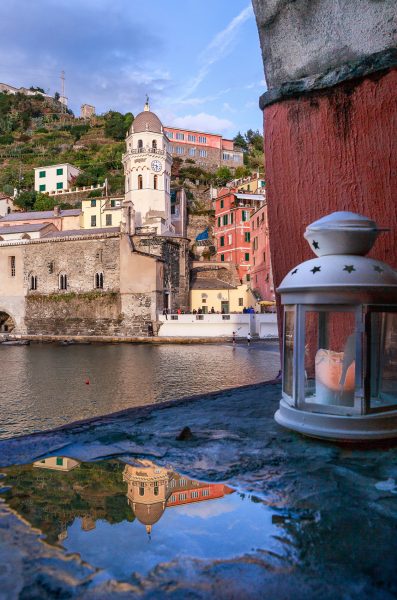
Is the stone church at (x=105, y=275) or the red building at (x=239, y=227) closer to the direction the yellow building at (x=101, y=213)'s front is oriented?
the stone church

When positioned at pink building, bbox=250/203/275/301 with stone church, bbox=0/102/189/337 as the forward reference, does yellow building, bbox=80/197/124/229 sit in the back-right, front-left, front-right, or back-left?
front-right

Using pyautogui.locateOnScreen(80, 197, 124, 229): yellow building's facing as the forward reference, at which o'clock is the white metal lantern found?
The white metal lantern is roughly at 12 o'clock from the yellow building.

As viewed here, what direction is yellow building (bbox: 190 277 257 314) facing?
toward the camera

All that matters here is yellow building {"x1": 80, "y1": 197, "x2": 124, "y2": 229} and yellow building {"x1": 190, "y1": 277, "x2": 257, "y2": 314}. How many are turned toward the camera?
2

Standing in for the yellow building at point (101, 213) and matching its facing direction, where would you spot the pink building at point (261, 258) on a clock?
The pink building is roughly at 10 o'clock from the yellow building.

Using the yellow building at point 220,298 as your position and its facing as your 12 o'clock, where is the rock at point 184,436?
The rock is roughly at 12 o'clock from the yellow building.

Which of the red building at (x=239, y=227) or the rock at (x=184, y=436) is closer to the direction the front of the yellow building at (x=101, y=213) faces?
the rock

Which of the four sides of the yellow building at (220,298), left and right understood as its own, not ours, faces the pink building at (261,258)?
left

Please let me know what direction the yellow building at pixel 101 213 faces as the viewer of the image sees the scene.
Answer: facing the viewer

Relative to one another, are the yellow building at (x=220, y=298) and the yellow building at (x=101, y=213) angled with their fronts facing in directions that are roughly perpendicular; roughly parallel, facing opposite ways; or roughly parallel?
roughly parallel

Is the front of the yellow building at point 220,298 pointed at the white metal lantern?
yes

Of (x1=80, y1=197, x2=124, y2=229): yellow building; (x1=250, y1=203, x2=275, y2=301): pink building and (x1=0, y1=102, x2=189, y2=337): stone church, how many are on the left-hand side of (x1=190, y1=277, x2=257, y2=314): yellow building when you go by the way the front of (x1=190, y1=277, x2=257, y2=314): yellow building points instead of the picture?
1
